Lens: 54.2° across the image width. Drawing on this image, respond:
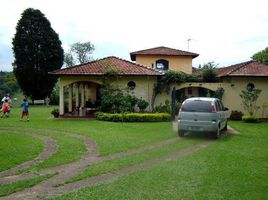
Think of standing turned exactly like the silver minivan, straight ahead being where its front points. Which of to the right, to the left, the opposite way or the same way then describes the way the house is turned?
the opposite way

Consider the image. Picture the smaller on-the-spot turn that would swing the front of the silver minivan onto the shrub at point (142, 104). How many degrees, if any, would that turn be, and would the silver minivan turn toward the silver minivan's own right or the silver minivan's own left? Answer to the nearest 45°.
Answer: approximately 45° to the silver minivan's own left

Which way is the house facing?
toward the camera

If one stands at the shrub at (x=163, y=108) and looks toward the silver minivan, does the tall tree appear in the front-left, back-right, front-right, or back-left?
back-right

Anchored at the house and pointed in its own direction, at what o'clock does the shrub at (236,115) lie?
The shrub is roughly at 9 o'clock from the house.

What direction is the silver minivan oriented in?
away from the camera

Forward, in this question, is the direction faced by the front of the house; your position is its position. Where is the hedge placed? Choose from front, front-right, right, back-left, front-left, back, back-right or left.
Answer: front

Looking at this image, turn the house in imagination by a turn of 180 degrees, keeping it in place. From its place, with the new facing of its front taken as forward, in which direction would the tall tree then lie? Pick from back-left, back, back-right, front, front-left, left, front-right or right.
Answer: front-left

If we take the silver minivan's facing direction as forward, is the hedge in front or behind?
in front

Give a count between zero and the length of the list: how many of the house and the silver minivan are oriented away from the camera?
1

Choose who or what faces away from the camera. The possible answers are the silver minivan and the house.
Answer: the silver minivan

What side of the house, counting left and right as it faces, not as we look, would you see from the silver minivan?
front

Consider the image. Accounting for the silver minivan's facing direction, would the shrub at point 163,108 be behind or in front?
in front
